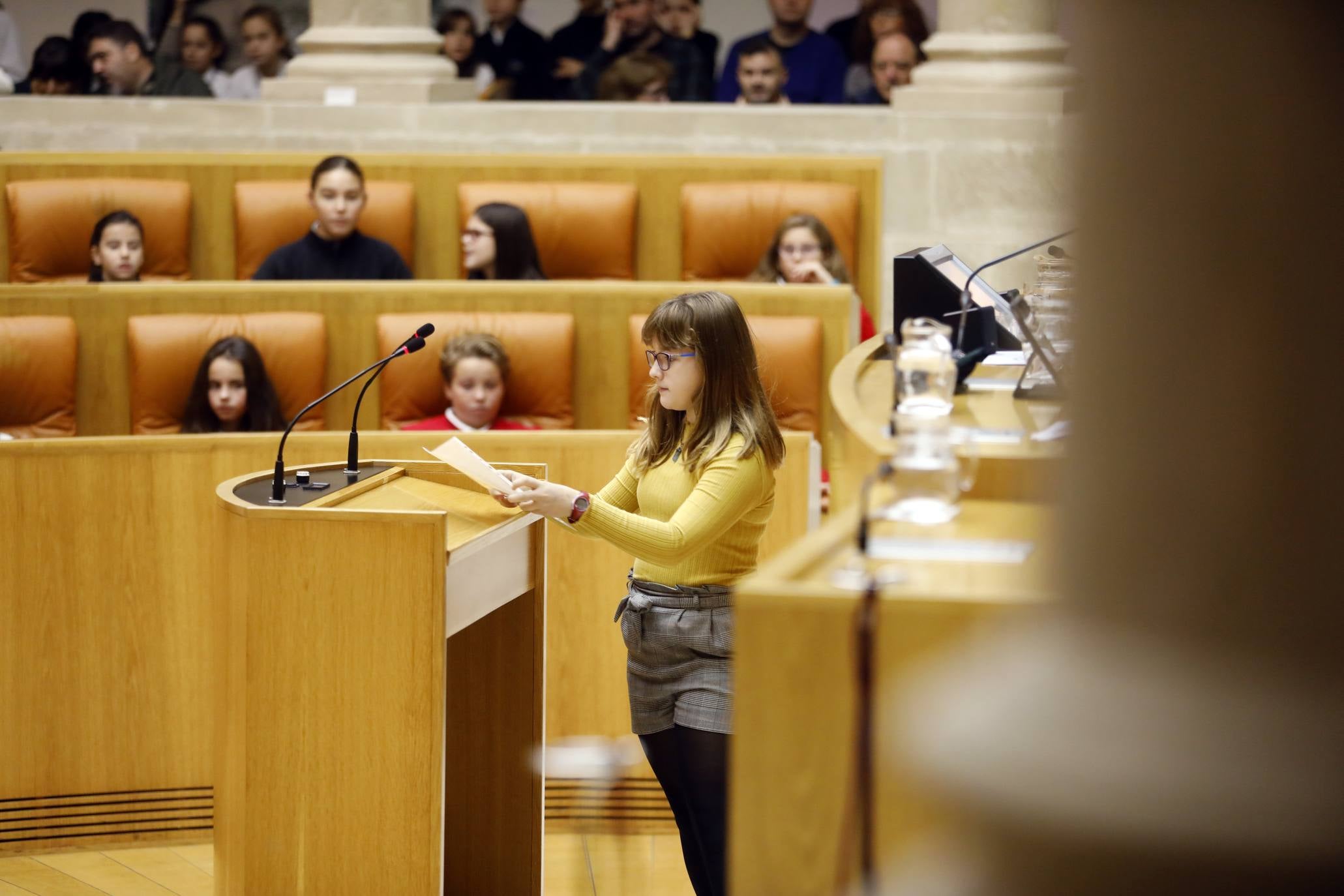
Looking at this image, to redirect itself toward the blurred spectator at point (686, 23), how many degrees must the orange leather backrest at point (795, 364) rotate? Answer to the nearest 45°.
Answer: approximately 180°

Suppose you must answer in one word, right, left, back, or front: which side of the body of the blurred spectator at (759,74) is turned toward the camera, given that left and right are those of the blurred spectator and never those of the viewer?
front

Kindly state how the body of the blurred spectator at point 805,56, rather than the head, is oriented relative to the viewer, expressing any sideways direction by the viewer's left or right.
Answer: facing the viewer

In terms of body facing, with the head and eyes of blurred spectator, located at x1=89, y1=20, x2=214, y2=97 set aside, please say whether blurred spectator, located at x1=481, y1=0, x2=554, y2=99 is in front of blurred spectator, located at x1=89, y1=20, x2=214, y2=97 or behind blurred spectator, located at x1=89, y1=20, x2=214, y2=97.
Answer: behind

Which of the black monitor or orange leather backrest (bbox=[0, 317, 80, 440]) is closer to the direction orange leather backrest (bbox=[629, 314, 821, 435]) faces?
the black monitor

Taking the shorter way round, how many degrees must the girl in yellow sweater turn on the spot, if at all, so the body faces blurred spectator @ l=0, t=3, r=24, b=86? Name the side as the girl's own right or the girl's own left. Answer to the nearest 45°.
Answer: approximately 90° to the girl's own right

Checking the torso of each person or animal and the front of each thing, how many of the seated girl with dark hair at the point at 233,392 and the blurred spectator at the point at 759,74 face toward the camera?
2

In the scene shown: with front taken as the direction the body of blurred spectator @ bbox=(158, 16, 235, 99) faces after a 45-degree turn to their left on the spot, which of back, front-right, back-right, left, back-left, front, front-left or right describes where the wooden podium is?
front

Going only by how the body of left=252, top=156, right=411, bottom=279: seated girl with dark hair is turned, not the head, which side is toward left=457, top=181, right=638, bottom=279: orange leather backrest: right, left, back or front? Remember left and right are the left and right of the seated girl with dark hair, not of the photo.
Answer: left

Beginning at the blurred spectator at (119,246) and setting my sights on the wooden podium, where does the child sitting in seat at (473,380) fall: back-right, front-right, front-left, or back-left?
front-left

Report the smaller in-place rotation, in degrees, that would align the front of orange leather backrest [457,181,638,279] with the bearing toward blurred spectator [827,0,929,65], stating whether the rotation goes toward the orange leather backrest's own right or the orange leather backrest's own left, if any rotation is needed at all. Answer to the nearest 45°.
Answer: approximately 135° to the orange leather backrest's own left

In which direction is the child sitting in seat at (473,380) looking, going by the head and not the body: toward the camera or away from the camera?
toward the camera

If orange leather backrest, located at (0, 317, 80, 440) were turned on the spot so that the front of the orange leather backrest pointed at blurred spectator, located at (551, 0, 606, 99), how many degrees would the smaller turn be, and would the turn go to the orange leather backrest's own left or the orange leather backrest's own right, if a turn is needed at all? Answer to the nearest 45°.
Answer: approximately 135° to the orange leather backrest's own left

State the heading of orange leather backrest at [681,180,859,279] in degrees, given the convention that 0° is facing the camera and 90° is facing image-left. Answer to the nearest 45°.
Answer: approximately 0°
